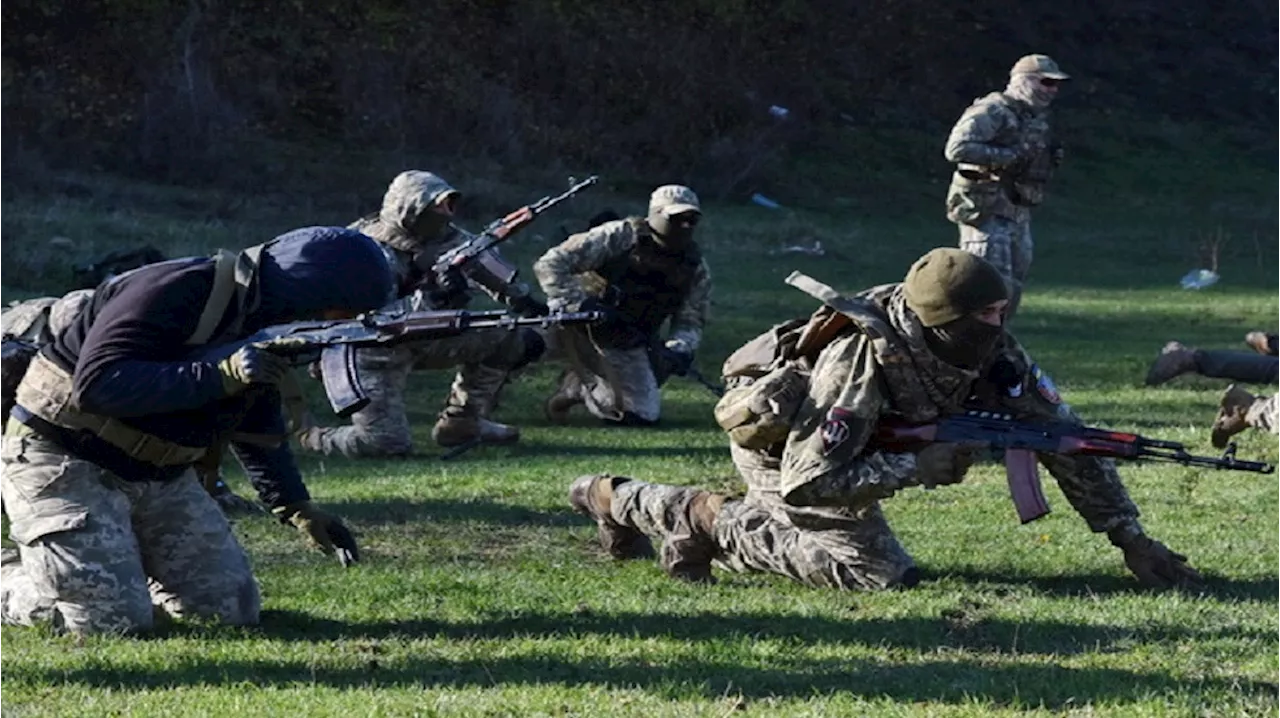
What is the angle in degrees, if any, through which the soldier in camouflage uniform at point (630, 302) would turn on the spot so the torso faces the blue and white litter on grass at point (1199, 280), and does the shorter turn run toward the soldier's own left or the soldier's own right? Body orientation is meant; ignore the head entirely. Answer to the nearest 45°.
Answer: approximately 90° to the soldier's own left

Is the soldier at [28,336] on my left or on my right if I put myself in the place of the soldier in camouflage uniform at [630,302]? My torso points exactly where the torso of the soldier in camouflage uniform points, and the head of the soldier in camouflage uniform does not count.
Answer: on my right

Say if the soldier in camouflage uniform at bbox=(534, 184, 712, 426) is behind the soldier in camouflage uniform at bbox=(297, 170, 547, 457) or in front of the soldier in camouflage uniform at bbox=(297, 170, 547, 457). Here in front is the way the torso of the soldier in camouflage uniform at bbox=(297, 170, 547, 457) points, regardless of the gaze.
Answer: in front

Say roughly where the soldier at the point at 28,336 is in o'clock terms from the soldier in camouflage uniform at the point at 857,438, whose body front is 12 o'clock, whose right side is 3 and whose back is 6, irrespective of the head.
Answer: The soldier is roughly at 6 o'clock from the soldier in camouflage uniform.

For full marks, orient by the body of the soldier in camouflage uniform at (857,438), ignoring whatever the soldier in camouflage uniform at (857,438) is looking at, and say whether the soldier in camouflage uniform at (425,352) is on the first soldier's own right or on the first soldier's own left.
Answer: on the first soldier's own left

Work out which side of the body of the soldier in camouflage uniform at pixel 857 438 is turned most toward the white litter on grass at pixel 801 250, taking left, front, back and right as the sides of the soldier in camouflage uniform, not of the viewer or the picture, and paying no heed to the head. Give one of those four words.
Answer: left

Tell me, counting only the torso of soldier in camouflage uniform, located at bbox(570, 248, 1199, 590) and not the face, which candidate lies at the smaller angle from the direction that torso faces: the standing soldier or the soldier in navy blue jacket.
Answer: the standing soldier

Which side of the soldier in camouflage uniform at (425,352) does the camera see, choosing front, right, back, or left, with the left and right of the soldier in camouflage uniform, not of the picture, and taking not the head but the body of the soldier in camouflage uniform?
right

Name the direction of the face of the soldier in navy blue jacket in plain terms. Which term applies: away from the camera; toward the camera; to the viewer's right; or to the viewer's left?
to the viewer's right

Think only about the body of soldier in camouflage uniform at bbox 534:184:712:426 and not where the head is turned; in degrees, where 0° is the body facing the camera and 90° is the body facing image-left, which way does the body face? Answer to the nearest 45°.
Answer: approximately 315°

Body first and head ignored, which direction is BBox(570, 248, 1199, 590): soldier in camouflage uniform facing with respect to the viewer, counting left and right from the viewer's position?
facing to the right of the viewer

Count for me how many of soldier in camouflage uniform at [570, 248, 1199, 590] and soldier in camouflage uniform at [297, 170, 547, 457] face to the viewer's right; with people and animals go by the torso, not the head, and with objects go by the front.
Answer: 2

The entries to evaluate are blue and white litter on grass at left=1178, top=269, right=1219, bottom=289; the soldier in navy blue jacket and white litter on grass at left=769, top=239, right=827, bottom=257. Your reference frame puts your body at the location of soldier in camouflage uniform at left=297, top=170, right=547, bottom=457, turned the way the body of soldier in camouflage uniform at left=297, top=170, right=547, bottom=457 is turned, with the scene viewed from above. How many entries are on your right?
1

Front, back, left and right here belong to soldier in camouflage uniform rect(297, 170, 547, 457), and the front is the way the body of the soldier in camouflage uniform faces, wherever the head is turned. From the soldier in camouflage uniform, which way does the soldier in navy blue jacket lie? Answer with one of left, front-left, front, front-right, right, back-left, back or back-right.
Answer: right
